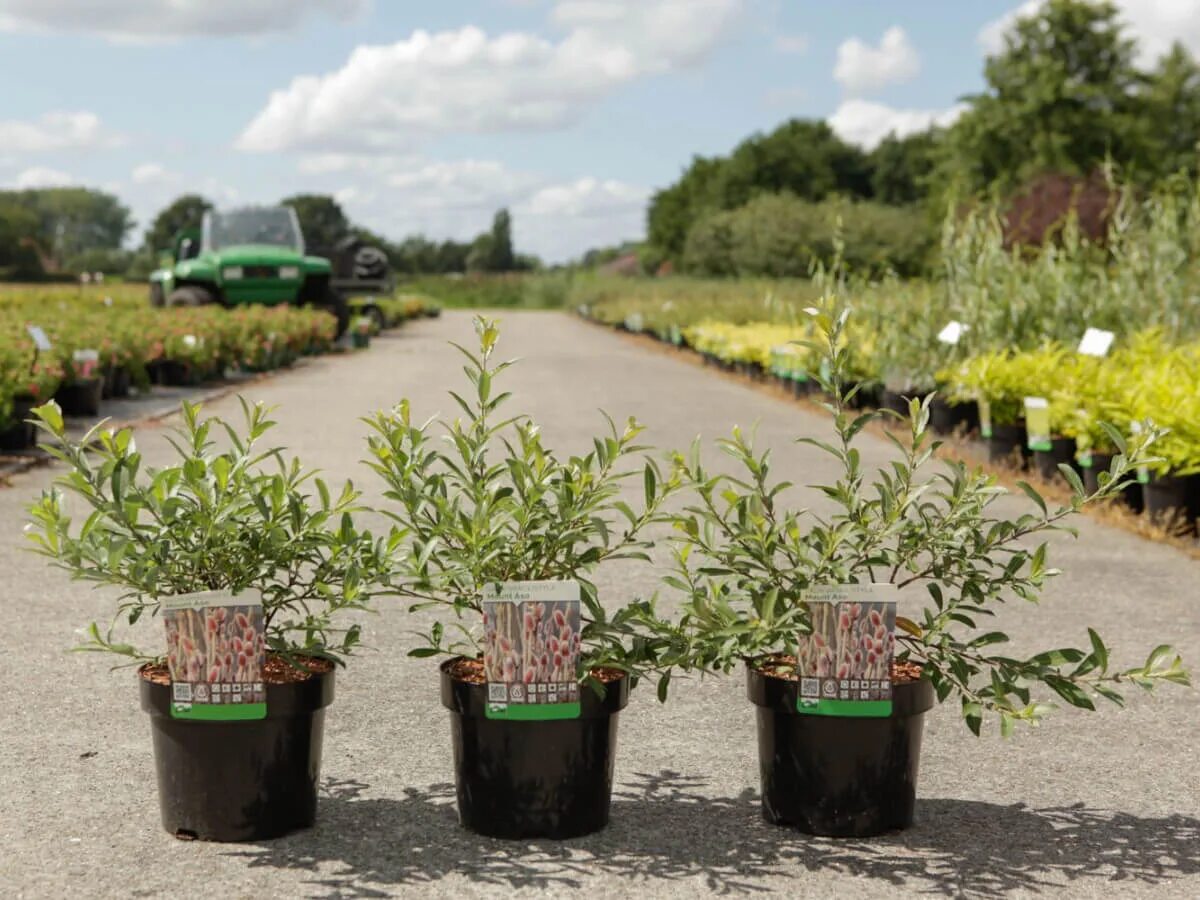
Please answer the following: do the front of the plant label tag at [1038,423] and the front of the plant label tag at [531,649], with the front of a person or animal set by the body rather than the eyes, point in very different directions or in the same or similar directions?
same or similar directions

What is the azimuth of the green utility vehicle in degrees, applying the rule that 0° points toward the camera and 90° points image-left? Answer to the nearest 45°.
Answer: approximately 0°

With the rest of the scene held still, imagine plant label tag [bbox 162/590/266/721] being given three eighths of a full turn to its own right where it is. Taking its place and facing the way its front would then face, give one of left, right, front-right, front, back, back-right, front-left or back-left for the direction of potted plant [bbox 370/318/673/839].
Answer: back-right

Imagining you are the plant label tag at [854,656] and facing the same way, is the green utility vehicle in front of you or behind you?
behind

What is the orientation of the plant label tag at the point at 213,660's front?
toward the camera

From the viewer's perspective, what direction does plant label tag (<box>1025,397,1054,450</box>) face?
toward the camera

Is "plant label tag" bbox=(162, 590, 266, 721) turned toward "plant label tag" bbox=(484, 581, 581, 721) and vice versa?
no

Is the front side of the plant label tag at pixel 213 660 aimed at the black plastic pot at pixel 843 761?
no

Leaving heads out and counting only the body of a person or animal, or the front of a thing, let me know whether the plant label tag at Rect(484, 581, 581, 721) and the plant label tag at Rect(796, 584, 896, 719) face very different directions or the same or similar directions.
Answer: same or similar directions

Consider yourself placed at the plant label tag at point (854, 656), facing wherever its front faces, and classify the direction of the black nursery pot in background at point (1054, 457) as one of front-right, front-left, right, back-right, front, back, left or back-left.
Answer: back

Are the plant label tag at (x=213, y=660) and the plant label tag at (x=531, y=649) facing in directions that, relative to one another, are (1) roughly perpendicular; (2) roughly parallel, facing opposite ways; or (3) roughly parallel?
roughly parallel

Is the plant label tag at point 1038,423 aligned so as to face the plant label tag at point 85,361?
no

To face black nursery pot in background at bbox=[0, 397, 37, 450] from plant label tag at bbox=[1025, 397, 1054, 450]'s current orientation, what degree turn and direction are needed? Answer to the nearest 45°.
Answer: approximately 90° to its right

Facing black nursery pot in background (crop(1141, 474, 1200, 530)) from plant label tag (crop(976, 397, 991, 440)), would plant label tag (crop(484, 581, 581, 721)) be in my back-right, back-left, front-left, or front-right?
front-right

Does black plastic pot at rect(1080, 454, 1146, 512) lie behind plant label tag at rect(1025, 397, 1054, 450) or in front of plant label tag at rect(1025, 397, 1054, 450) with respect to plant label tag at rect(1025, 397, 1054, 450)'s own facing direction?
in front
